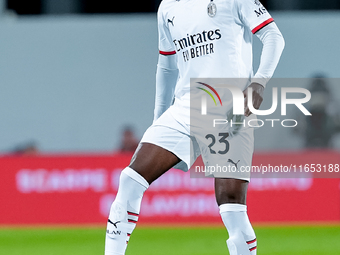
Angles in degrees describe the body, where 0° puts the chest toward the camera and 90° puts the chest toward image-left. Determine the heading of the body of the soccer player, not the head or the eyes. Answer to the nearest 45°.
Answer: approximately 45°
